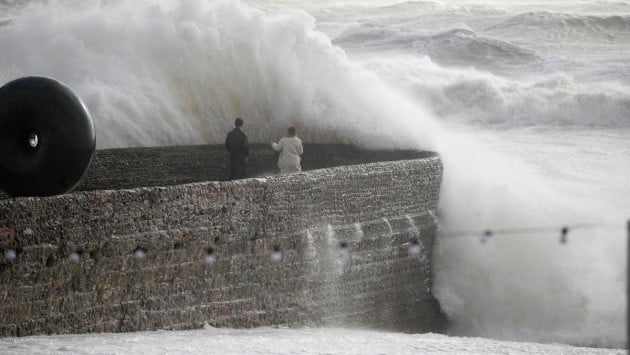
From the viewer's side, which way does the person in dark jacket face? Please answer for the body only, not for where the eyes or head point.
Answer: away from the camera

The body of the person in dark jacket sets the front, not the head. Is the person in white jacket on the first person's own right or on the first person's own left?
on the first person's own right

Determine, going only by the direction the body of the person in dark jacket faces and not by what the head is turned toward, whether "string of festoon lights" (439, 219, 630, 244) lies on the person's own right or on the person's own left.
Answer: on the person's own right

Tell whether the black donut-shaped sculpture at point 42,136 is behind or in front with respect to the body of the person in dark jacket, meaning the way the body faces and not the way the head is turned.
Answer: behind
